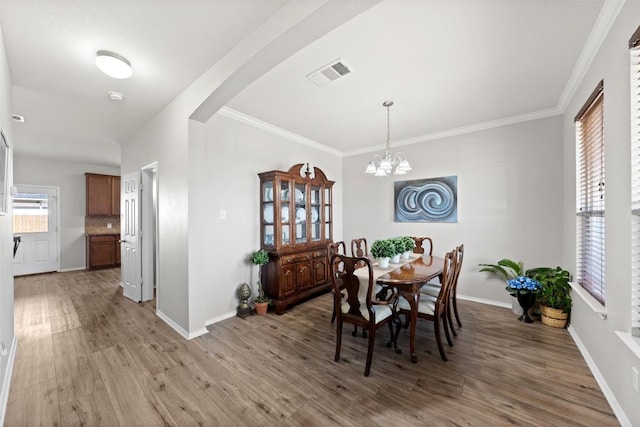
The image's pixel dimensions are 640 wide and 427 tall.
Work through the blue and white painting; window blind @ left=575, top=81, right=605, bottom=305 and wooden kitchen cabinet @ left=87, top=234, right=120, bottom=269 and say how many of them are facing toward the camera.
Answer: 2

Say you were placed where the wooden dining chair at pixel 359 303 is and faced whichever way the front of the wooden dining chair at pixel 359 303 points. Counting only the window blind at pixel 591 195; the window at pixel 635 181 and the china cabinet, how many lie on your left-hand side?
1

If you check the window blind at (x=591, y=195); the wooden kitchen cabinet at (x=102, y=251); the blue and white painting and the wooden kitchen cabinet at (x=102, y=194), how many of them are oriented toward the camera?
3

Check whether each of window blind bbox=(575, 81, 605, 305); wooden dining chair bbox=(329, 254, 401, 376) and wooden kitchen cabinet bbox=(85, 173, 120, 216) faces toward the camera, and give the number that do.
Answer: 1

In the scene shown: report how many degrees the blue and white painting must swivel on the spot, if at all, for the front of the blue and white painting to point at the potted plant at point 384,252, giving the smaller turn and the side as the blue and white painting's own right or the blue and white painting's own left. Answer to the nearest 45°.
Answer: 0° — it already faces it

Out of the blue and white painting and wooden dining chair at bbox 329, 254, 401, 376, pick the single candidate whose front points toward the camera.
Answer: the blue and white painting

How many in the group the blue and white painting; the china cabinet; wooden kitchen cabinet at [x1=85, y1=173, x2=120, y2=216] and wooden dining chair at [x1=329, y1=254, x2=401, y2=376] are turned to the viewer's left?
0

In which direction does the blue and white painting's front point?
toward the camera

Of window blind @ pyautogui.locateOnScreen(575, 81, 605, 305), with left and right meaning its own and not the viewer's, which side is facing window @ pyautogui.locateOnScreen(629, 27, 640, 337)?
left

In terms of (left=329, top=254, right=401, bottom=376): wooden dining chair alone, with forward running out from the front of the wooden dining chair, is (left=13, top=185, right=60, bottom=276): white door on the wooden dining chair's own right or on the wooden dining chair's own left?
on the wooden dining chair's own left

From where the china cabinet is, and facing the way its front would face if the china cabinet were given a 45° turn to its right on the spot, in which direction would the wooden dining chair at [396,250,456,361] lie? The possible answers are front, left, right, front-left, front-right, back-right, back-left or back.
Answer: front-left

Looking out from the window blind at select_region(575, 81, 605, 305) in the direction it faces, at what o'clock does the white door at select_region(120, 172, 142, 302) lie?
The white door is roughly at 11 o'clock from the window blind.

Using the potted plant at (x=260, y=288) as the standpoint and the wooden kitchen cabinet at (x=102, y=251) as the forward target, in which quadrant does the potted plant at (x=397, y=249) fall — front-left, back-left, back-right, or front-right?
back-right

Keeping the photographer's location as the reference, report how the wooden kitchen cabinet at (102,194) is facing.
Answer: facing the viewer

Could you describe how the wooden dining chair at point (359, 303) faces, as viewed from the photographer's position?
facing away from the viewer and to the right of the viewer

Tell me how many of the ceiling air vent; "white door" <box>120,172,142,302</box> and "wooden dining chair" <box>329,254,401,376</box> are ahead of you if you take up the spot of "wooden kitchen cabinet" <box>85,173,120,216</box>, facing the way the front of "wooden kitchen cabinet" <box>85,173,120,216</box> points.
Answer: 3

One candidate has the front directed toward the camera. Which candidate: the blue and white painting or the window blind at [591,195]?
the blue and white painting

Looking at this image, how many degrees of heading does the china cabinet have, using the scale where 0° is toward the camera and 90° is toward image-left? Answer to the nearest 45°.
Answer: approximately 315°
